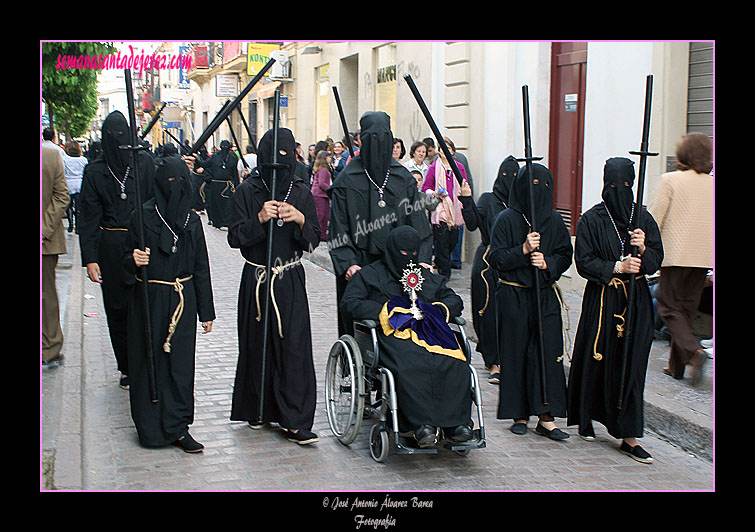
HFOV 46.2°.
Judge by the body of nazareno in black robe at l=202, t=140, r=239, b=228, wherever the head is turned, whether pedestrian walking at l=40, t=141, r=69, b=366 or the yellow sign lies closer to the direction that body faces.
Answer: the pedestrian walking

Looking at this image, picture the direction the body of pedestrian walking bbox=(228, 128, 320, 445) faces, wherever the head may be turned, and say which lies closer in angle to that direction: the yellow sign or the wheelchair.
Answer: the wheelchair

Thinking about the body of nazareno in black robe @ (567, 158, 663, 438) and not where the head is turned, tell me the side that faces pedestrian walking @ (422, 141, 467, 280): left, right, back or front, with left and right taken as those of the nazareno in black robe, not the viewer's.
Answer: back

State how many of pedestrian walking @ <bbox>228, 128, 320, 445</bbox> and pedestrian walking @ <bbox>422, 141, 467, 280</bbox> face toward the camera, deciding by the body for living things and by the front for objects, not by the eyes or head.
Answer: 2

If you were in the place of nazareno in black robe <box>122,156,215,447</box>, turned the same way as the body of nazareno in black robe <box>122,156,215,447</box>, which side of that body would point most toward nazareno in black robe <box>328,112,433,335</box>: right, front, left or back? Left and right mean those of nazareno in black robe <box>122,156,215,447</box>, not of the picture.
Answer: left

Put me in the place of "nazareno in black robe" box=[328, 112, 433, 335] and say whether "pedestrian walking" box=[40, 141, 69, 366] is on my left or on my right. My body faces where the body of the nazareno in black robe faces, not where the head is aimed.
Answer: on my right

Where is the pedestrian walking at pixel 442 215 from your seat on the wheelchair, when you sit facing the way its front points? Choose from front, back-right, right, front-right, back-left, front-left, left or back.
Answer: back-left

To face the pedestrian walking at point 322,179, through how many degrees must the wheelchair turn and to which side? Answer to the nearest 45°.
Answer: approximately 135° to its left

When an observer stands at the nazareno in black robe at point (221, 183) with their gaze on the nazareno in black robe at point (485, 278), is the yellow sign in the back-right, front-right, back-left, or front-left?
back-left
